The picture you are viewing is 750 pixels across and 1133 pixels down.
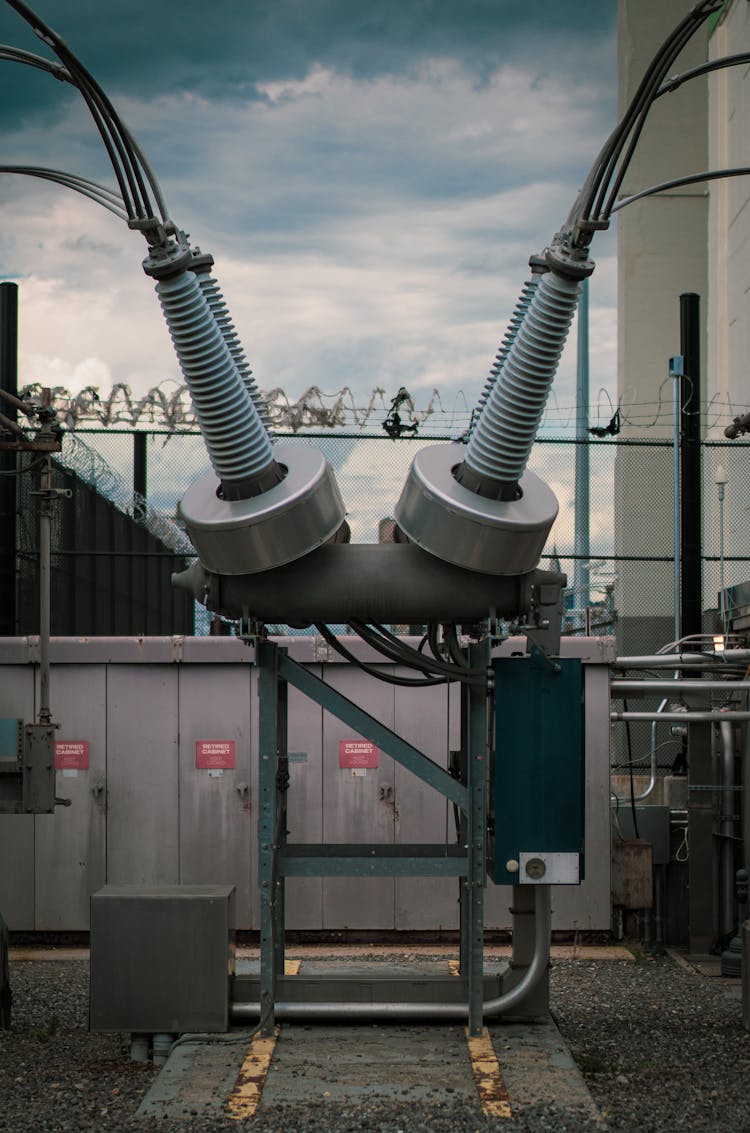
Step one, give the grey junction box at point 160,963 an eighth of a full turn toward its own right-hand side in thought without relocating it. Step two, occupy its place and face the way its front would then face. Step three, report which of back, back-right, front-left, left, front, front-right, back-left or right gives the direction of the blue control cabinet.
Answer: back-left

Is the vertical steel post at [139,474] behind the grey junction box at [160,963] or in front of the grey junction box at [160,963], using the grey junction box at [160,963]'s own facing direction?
behind

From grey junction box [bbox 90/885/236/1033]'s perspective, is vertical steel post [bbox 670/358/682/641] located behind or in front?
behind

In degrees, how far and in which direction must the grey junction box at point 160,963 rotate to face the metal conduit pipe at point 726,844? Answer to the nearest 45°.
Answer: approximately 135° to its left

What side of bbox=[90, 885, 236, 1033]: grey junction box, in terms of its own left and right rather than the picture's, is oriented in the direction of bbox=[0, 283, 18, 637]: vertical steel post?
back

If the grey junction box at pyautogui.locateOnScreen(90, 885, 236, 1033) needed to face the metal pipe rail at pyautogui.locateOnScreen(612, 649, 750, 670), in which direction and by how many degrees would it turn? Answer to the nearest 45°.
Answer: approximately 135° to its left

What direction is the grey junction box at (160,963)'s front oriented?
toward the camera
